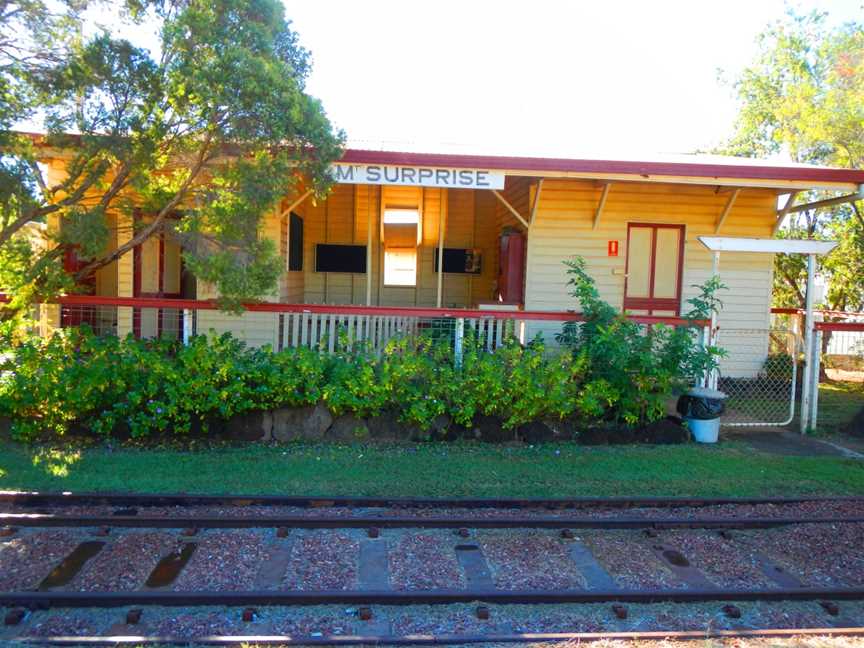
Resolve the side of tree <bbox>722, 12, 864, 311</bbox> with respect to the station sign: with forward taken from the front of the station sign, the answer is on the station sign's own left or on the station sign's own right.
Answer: on the station sign's own left

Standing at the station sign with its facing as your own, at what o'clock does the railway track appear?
The railway track is roughly at 12 o'clock from the station sign.

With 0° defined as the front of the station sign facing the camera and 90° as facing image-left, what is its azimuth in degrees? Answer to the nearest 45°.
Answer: approximately 0°

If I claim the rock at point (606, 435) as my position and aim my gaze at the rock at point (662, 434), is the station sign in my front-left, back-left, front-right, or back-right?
back-left

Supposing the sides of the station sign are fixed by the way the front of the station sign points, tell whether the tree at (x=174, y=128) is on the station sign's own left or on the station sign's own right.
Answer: on the station sign's own right

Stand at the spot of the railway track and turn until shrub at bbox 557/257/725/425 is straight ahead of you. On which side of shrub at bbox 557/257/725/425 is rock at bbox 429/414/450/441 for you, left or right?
left

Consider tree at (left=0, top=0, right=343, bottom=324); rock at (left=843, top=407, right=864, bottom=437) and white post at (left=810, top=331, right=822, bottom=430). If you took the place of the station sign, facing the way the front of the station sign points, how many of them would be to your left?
2
